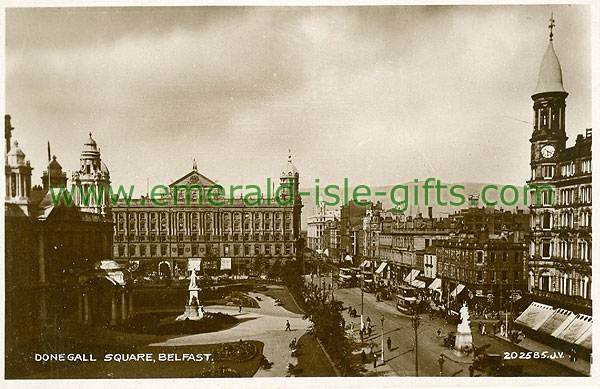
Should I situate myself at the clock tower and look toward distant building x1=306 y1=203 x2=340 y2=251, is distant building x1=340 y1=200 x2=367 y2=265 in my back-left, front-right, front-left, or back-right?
front-right

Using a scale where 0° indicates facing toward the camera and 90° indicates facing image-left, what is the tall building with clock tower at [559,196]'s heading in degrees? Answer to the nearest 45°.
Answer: approximately 45°

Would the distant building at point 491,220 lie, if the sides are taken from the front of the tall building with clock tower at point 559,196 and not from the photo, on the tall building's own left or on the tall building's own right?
on the tall building's own right
